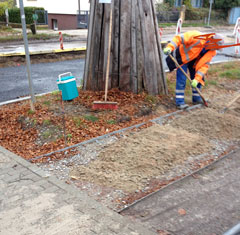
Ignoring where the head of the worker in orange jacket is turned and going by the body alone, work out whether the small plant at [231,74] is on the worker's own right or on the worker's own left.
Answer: on the worker's own left
